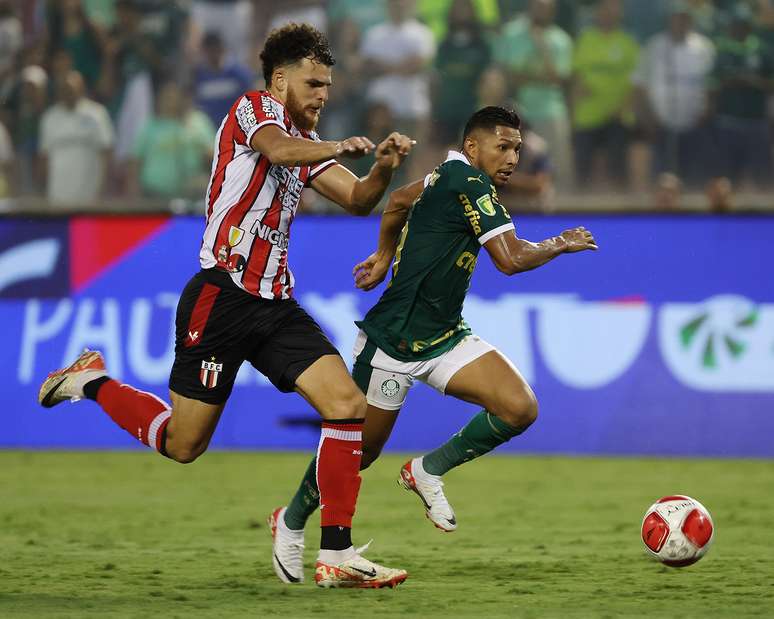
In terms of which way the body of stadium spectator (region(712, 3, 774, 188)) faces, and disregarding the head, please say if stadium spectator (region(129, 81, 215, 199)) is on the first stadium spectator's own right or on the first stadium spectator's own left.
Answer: on the first stadium spectator's own right

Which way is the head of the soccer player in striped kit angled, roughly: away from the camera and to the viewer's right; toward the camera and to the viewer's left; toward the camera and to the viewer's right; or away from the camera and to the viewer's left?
toward the camera and to the viewer's right

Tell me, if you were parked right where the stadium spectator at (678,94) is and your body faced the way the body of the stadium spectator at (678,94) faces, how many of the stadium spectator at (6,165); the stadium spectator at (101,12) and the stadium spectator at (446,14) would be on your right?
3

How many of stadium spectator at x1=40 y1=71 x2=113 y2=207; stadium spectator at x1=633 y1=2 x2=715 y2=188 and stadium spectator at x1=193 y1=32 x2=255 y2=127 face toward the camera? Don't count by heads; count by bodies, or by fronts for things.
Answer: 3

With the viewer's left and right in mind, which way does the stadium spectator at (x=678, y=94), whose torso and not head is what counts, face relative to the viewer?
facing the viewer

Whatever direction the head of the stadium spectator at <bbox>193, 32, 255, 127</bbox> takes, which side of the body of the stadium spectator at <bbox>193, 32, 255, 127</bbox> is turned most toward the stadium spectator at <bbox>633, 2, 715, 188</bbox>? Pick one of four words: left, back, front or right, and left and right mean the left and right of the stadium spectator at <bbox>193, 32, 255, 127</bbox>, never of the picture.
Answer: left

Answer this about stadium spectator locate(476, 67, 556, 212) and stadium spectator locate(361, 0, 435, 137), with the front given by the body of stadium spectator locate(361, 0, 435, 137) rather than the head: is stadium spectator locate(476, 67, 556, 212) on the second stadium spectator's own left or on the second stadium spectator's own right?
on the second stadium spectator's own left

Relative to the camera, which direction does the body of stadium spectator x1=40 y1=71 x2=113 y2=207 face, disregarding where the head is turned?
toward the camera

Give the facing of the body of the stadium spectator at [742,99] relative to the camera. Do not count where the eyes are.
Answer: toward the camera

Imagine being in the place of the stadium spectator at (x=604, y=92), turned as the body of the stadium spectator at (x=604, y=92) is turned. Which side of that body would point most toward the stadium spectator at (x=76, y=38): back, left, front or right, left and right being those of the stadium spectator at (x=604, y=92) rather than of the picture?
right

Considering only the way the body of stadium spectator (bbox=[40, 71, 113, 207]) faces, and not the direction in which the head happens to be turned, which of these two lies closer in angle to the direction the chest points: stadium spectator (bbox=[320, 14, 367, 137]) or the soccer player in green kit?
the soccer player in green kit

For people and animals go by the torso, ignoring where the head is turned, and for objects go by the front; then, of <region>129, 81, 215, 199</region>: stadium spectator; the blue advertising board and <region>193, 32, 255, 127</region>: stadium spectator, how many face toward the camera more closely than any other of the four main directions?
3
